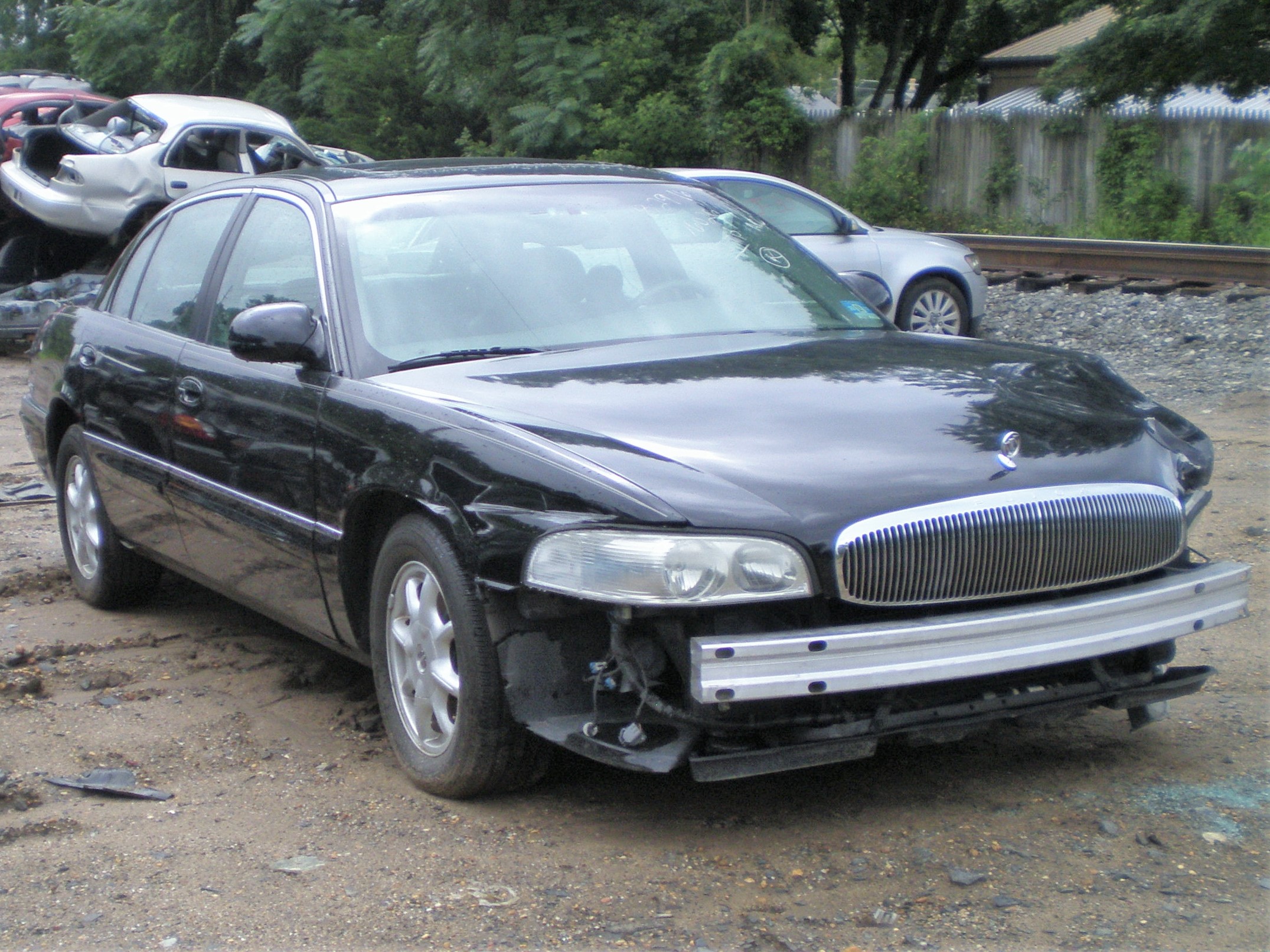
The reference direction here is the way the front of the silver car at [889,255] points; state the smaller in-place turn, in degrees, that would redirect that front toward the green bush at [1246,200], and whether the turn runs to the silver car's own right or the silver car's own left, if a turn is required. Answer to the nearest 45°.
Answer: approximately 45° to the silver car's own left

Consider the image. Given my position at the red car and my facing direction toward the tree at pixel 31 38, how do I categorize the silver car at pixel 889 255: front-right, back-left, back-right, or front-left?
back-right

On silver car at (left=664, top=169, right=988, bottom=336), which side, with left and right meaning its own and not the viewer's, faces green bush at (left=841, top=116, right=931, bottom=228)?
left

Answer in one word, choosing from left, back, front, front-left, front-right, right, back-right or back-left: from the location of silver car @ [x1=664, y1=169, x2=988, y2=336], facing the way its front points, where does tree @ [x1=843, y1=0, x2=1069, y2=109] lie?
left

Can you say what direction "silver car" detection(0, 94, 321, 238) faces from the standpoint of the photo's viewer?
facing away from the viewer and to the right of the viewer

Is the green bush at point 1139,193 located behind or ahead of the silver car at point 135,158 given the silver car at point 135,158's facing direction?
ahead

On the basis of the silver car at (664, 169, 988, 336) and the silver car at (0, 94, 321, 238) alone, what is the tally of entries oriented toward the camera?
0

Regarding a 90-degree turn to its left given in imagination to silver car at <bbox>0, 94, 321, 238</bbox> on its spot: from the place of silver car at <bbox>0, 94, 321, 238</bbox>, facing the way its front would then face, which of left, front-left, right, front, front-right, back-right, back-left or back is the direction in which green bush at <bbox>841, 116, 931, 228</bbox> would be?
right

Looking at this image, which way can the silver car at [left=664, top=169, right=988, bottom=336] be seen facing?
to the viewer's right

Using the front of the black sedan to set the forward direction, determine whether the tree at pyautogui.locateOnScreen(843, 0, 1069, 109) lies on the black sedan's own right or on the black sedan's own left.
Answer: on the black sedan's own left

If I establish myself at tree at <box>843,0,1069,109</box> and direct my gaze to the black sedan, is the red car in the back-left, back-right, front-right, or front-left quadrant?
front-right

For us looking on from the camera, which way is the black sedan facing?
facing the viewer and to the right of the viewer

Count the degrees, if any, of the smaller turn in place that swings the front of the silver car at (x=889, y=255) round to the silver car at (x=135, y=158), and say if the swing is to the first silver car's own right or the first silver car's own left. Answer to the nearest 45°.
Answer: approximately 180°
